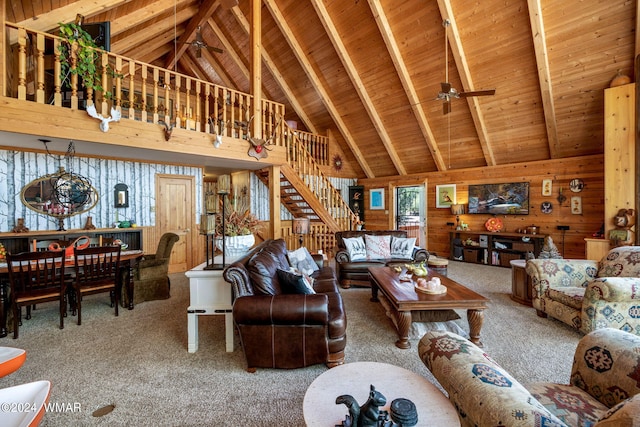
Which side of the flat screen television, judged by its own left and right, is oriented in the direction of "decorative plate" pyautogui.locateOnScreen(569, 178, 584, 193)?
left

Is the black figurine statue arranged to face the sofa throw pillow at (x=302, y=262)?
no

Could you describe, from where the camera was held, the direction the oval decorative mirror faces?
facing the viewer

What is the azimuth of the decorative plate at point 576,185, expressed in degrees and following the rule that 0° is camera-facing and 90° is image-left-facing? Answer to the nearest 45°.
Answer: approximately 0°

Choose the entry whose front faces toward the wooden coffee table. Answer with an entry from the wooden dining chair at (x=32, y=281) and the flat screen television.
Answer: the flat screen television

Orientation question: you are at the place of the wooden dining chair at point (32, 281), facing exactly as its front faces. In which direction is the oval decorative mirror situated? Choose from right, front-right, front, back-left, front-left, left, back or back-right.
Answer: front

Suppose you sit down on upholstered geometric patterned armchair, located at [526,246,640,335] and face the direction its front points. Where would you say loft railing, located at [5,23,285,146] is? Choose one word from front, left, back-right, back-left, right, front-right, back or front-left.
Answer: front

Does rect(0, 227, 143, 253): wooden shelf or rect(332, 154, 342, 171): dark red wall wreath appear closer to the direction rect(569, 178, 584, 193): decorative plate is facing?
the wooden shelf

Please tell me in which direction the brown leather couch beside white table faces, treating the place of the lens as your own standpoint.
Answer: facing to the right of the viewer

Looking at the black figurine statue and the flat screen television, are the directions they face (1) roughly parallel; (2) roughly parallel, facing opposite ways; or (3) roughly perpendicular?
roughly perpendicular

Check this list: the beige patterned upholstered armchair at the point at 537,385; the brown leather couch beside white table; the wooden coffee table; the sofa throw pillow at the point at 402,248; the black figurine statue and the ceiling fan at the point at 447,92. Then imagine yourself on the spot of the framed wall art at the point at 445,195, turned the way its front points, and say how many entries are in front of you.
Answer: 6

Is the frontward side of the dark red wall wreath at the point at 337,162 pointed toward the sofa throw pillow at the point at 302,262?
yes

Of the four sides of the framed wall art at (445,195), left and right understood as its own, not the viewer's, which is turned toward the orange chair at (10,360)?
front

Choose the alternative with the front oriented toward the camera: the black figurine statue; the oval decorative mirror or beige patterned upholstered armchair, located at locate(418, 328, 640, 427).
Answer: the oval decorative mirror

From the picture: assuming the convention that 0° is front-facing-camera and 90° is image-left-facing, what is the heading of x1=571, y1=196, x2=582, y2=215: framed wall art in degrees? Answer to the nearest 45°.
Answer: approximately 0°

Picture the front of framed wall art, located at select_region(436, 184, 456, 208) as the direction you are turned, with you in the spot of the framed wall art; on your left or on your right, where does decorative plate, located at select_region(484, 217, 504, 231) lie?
on your left

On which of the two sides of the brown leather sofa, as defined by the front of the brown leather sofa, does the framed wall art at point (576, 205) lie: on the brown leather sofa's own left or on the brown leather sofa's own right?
on the brown leather sofa's own left

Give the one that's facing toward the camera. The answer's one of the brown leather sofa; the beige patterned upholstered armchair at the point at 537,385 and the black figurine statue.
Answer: the brown leather sofa

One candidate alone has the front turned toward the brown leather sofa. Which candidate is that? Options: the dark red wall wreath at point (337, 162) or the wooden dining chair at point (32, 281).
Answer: the dark red wall wreath
